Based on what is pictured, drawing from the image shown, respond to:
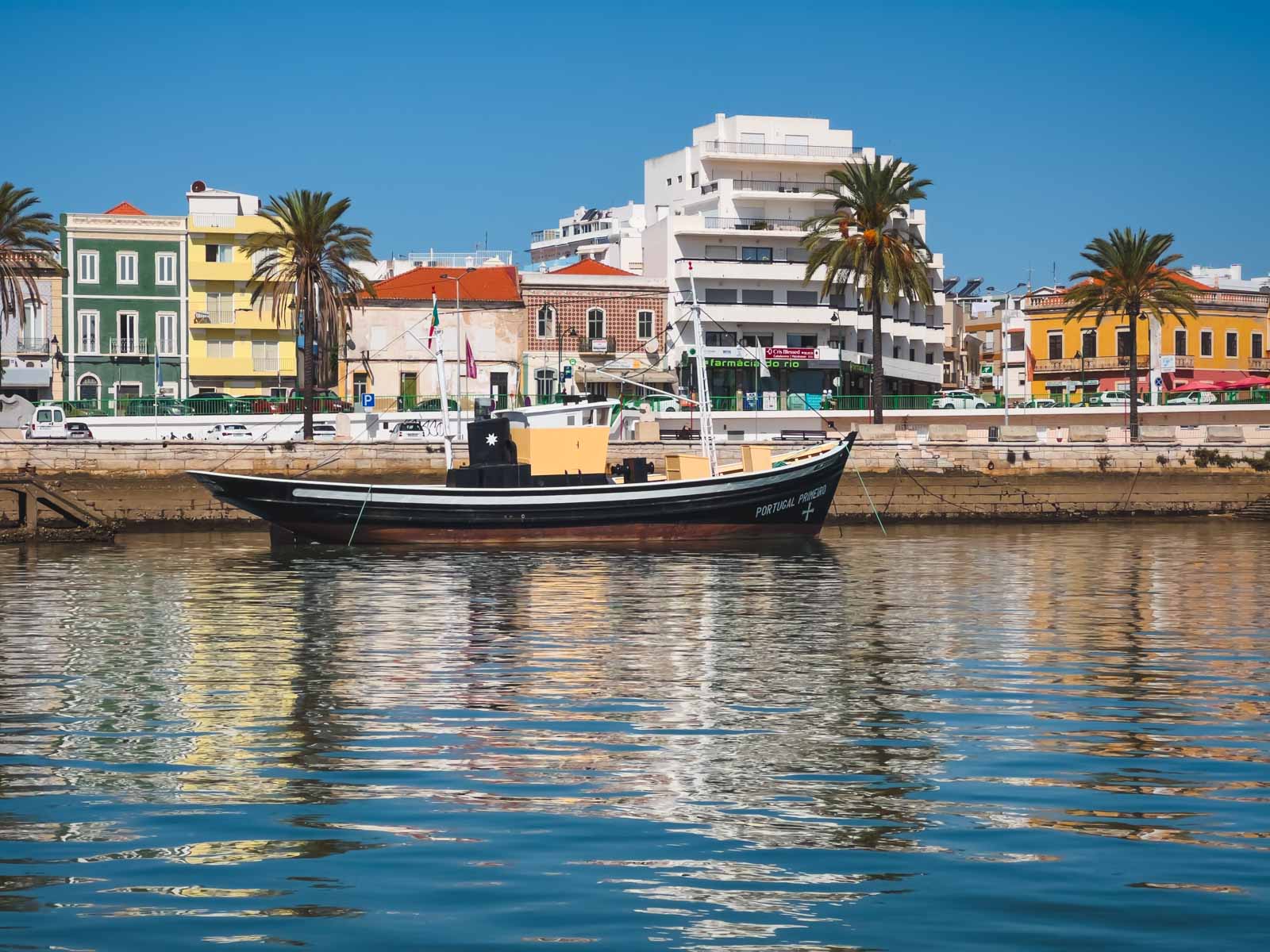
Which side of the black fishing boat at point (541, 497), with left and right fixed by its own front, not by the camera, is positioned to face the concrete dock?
back

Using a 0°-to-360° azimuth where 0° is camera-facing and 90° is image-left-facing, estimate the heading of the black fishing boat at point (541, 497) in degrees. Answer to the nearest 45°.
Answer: approximately 270°
